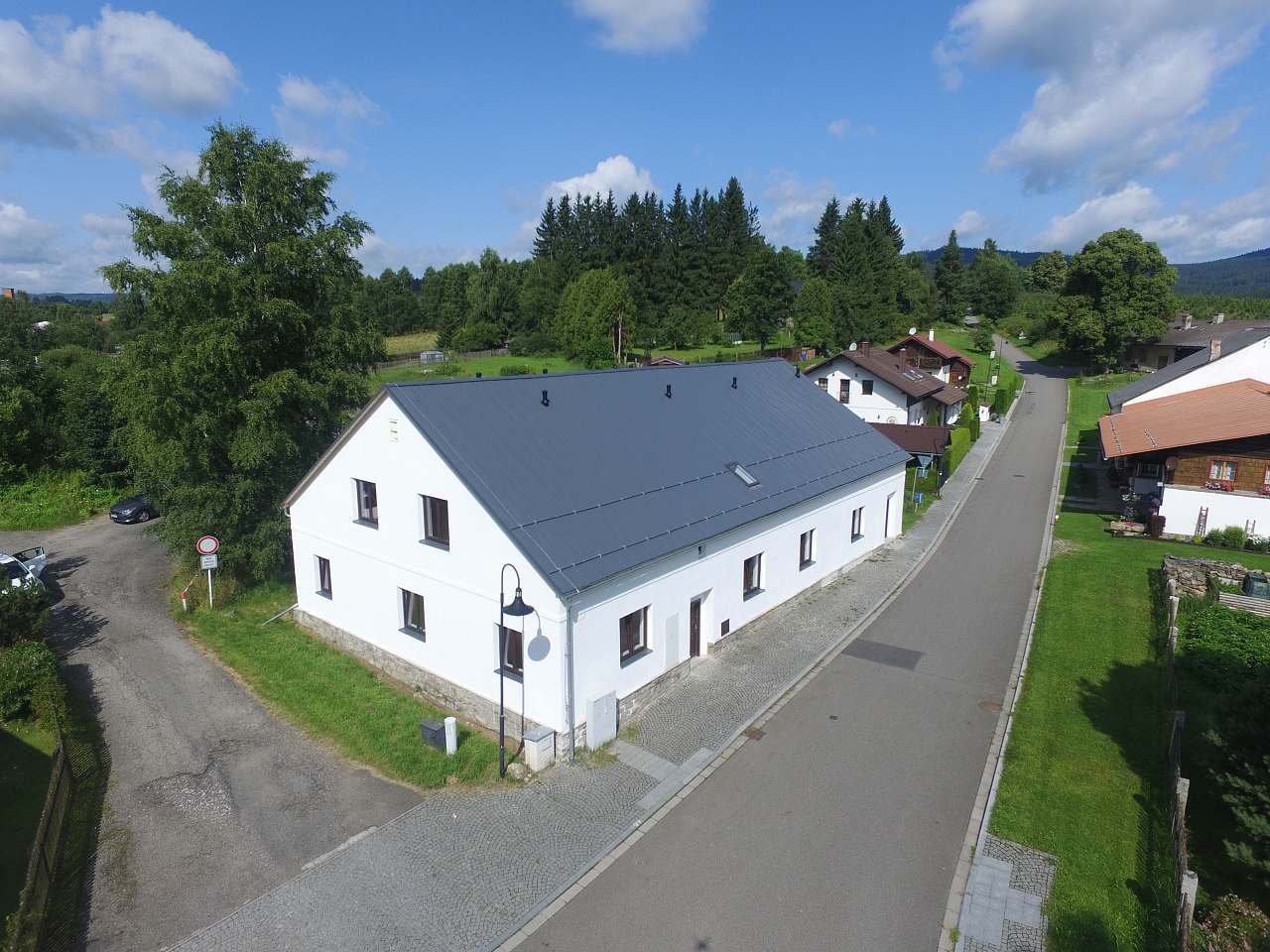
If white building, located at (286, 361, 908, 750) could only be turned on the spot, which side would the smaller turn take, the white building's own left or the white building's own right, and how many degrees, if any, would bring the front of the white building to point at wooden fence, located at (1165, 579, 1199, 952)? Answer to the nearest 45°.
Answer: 0° — it already faces it

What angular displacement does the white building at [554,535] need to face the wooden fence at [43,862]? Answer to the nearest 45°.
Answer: approximately 90° to its right

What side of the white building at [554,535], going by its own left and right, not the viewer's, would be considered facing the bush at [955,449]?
left

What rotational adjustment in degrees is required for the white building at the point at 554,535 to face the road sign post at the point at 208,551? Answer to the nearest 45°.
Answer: approximately 180°

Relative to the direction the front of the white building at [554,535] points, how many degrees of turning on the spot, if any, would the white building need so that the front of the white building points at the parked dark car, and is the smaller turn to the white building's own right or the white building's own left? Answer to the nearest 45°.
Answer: approximately 180°

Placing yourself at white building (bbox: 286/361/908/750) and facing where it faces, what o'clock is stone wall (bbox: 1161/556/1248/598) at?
The stone wall is roughly at 10 o'clock from the white building.

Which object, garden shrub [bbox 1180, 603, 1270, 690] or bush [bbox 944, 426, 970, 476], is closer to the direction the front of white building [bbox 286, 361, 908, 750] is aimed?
the garden shrub

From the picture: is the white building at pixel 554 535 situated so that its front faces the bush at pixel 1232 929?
yes

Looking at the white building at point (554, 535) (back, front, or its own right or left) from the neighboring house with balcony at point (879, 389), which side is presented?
left

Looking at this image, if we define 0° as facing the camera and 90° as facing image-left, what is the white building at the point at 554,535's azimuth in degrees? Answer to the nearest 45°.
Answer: approximately 315°

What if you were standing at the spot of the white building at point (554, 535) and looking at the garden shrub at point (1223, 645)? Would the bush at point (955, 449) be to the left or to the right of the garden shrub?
left
